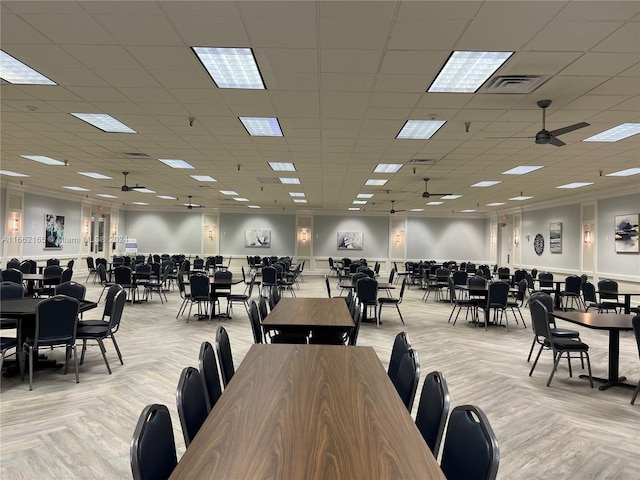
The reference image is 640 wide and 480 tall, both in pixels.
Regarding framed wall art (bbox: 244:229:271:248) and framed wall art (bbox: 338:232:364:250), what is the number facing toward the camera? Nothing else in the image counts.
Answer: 2

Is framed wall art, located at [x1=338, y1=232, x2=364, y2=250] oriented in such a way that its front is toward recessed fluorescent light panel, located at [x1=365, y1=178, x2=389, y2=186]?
yes

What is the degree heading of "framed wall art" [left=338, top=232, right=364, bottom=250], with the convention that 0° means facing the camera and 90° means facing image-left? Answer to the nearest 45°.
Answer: approximately 0°

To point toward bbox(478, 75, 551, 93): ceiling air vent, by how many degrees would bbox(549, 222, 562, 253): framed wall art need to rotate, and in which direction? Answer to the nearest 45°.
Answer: approximately 45° to its left

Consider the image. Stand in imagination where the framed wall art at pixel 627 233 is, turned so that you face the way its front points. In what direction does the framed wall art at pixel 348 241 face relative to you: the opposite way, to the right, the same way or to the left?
to the left

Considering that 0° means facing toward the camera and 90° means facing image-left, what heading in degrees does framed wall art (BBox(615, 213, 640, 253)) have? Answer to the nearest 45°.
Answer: approximately 45°

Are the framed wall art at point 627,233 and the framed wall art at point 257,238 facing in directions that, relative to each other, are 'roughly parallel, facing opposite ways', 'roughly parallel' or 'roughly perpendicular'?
roughly perpendicular

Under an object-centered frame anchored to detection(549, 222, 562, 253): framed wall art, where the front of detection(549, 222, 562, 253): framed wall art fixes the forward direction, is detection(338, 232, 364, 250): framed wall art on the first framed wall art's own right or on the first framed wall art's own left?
on the first framed wall art's own right

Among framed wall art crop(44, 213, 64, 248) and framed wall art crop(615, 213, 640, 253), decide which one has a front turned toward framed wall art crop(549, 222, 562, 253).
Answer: framed wall art crop(44, 213, 64, 248)

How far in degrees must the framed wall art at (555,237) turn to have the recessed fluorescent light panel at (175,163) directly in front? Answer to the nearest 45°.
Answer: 0° — it already faces it

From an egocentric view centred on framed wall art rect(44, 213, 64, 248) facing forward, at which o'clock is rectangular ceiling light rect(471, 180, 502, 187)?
The rectangular ceiling light is roughly at 12 o'clock from the framed wall art.
